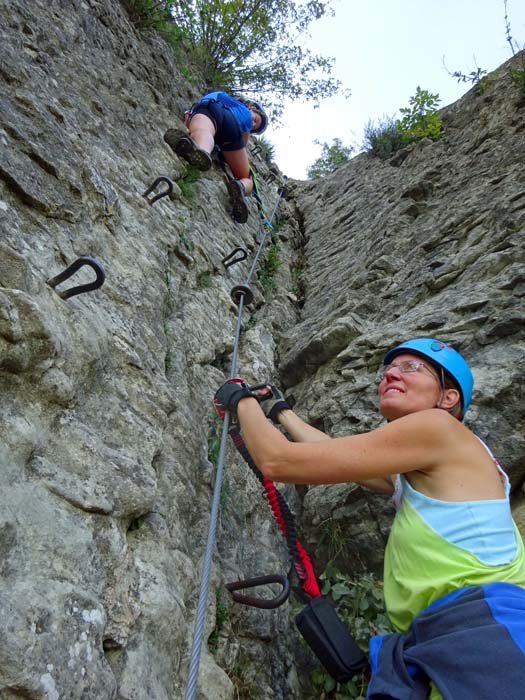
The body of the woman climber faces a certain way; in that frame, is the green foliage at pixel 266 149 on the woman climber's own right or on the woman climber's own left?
on the woman climber's own right

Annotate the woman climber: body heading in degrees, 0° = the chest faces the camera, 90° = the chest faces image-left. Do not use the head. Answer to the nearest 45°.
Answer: approximately 90°
